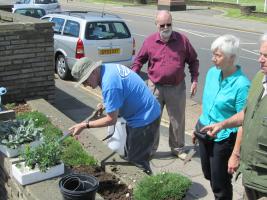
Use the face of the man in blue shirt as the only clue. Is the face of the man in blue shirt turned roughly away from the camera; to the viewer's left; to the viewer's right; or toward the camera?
to the viewer's left

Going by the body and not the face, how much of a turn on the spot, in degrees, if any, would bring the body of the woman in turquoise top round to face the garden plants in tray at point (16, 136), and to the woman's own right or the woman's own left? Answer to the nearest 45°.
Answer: approximately 45° to the woman's own right

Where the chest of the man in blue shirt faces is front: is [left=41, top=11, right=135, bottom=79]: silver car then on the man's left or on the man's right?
on the man's right

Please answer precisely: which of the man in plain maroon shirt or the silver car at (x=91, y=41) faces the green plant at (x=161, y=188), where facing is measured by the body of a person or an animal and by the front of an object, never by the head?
the man in plain maroon shirt

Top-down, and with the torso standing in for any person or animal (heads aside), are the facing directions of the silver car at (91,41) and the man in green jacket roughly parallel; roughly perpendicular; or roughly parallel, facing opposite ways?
roughly perpendicular

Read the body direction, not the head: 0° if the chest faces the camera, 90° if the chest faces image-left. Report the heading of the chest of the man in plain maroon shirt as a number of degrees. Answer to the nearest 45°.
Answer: approximately 0°

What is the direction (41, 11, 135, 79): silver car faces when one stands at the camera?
facing away from the viewer and to the left of the viewer

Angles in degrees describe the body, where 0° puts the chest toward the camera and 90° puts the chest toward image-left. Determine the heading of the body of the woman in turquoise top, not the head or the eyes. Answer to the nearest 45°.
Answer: approximately 45°

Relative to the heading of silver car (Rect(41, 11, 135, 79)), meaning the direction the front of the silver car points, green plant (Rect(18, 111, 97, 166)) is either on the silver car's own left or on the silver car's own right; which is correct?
on the silver car's own left

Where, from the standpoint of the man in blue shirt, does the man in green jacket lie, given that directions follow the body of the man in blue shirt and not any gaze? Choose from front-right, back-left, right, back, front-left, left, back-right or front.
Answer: back-left

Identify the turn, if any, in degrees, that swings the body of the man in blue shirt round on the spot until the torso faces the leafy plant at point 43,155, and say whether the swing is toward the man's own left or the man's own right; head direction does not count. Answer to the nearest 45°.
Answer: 0° — they already face it

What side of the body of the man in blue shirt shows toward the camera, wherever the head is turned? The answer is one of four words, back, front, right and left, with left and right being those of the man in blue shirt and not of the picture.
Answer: left

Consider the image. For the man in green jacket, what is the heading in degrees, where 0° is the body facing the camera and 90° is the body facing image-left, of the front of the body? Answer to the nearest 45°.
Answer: approximately 45°

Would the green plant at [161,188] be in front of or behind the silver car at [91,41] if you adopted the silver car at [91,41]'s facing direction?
behind
